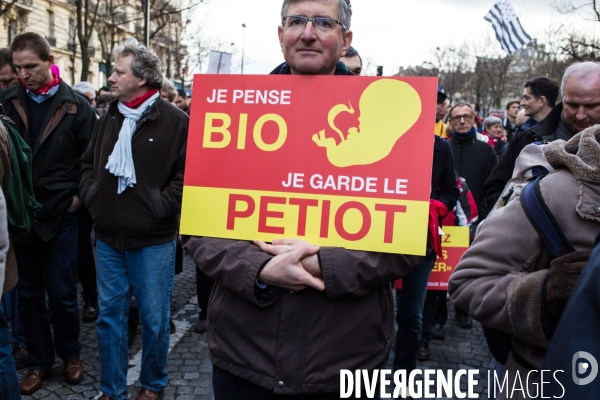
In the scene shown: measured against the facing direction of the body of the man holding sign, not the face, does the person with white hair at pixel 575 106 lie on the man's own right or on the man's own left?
on the man's own left

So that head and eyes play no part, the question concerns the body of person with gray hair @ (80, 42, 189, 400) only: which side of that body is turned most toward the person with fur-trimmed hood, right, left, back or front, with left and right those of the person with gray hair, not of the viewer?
left

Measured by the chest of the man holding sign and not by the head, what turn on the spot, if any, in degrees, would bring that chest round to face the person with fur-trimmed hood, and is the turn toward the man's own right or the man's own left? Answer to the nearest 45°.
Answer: approximately 90° to the man's own left

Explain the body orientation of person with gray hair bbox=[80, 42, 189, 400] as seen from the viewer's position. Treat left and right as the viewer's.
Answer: facing the viewer and to the left of the viewer

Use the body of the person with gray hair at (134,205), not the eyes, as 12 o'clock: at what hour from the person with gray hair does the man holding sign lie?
The man holding sign is roughly at 10 o'clock from the person with gray hair.

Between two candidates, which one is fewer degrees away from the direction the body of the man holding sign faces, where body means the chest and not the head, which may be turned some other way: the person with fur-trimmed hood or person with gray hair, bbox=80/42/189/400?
the person with fur-trimmed hood

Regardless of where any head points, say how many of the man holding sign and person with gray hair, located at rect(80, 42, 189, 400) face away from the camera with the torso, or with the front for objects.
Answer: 0

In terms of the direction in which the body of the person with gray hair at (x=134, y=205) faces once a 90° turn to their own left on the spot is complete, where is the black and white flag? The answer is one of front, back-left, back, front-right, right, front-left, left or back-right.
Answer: left

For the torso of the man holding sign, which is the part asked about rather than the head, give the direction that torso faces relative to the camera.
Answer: toward the camera
